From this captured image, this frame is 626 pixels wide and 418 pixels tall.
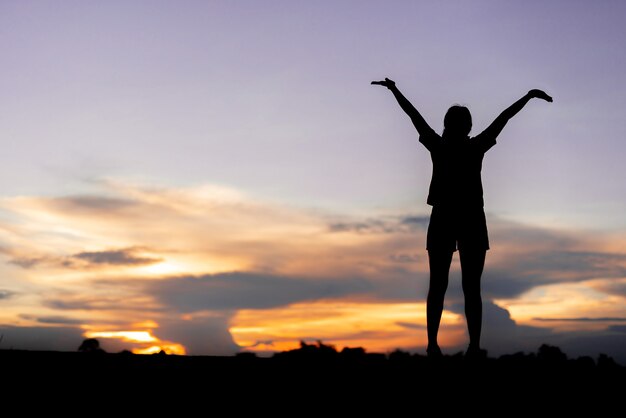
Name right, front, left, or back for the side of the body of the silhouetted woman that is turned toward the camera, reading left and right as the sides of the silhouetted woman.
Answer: back
